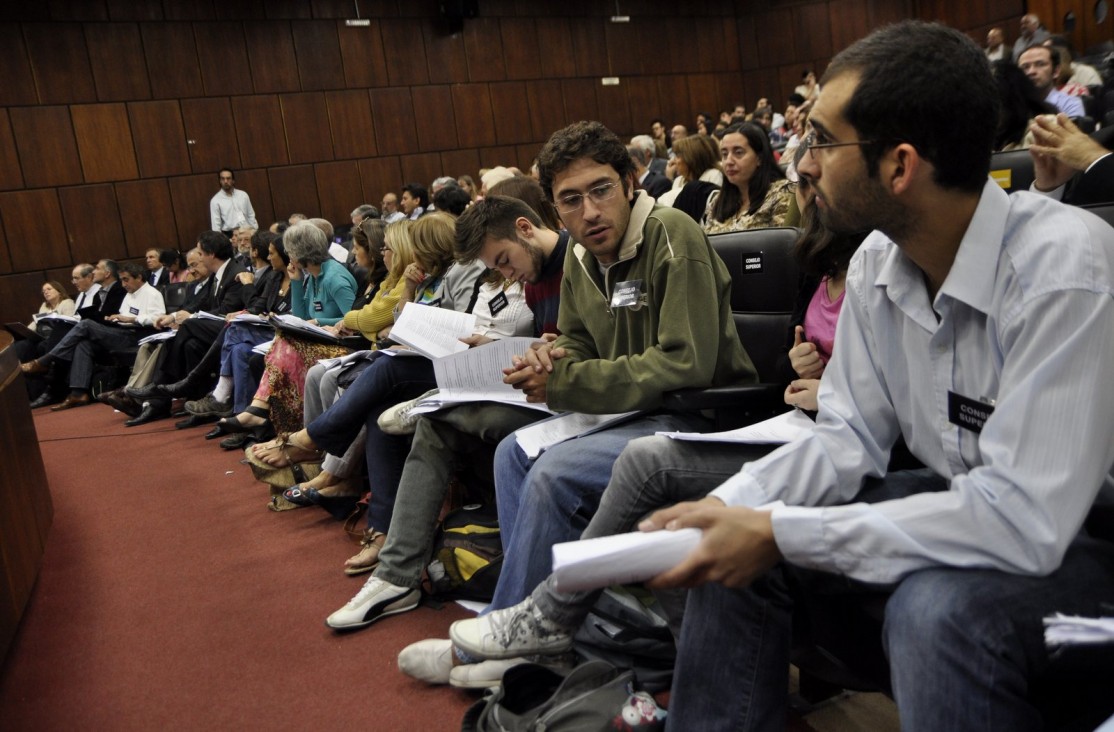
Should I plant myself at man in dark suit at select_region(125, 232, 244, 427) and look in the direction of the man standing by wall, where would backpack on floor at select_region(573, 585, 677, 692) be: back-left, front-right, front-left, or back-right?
back-right

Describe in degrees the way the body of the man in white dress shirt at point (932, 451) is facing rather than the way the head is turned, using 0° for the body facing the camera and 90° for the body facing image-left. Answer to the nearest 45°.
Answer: approximately 45°

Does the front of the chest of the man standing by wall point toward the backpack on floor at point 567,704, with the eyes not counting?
yes

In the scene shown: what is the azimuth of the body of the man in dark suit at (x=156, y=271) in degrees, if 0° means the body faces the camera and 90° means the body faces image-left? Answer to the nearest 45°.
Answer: approximately 45°

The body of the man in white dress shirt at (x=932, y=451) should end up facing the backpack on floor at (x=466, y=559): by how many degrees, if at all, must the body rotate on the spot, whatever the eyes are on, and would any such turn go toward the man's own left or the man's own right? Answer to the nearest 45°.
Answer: approximately 90° to the man's own right

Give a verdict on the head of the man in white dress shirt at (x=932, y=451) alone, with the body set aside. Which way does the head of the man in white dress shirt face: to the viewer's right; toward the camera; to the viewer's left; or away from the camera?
to the viewer's left

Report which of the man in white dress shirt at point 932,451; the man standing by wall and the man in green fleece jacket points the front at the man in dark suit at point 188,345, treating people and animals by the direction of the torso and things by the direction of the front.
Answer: the man standing by wall

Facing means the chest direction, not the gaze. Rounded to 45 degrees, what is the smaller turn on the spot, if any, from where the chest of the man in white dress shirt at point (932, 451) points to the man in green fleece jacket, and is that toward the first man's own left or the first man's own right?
approximately 90° to the first man's own right

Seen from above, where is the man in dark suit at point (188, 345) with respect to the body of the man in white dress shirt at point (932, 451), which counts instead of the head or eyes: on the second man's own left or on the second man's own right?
on the second man's own right

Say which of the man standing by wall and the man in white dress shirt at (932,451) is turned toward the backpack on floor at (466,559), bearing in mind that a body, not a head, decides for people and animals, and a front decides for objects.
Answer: the man standing by wall
